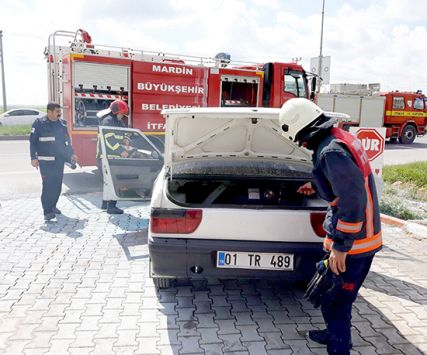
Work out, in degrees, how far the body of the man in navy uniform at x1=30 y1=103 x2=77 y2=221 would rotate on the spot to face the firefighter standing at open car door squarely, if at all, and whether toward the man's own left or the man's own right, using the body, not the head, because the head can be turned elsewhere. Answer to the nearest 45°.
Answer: approximately 45° to the man's own left

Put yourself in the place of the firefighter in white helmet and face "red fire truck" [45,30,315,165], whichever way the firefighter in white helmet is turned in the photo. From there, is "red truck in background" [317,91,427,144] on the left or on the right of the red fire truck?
right

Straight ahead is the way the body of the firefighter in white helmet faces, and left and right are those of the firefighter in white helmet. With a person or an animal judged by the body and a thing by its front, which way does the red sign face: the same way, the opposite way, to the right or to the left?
to the left

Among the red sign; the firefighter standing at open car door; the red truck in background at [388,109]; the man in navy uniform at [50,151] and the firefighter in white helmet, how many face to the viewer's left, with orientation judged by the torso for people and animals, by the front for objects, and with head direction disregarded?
1

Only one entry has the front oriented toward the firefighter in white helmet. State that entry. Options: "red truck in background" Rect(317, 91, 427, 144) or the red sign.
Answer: the red sign

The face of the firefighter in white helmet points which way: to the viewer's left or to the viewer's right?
to the viewer's left

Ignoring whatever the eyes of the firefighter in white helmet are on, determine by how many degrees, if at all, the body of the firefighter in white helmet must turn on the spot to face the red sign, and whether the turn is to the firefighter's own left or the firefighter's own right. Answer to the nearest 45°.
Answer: approximately 90° to the firefighter's own right

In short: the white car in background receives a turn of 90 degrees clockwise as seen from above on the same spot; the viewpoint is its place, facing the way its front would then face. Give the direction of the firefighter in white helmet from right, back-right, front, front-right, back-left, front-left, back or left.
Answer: back

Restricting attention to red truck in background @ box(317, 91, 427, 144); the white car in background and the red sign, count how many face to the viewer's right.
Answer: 1

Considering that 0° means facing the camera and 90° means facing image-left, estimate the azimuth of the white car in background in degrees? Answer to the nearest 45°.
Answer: approximately 90°

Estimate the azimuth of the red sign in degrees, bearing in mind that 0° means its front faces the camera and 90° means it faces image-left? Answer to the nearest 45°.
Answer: approximately 0°

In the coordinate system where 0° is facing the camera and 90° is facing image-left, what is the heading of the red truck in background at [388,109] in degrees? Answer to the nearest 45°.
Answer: approximately 270°

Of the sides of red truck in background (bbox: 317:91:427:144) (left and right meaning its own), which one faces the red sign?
right

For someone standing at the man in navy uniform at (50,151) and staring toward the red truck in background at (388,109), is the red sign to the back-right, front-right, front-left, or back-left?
front-right

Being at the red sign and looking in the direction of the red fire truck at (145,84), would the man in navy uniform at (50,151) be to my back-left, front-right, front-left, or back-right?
front-left
